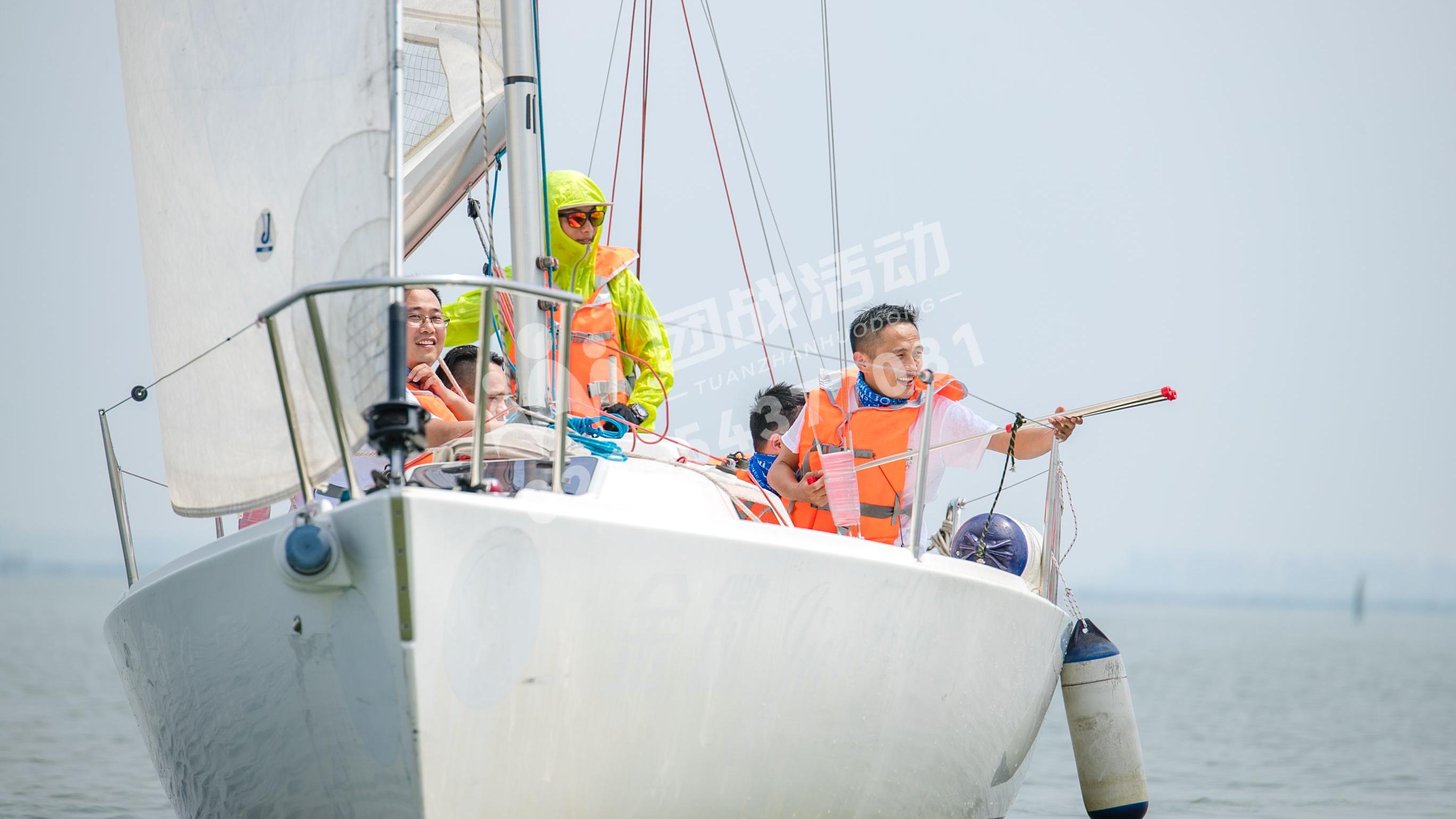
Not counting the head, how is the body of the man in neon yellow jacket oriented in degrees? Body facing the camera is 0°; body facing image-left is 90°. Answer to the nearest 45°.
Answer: approximately 0°

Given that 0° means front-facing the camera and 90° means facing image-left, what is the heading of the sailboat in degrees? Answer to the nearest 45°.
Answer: approximately 0°

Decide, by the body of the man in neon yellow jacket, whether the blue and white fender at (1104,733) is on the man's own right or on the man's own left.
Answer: on the man's own left
